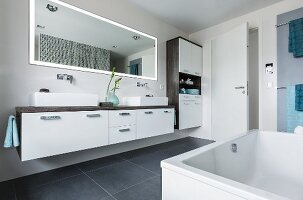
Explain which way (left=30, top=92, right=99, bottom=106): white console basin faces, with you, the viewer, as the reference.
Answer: facing the viewer and to the right of the viewer

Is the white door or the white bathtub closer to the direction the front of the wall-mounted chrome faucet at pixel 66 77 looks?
the white bathtub

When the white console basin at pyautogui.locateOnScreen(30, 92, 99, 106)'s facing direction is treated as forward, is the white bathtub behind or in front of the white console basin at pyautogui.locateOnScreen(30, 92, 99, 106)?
in front

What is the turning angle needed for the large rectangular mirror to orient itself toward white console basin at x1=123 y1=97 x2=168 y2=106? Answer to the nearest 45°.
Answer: approximately 45° to its left

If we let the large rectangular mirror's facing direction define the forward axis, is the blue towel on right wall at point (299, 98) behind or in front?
in front

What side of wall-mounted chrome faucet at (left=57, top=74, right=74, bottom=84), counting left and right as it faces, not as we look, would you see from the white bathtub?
front

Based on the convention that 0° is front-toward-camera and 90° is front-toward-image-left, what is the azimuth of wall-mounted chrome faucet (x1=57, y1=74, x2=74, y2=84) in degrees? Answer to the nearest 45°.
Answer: approximately 315°

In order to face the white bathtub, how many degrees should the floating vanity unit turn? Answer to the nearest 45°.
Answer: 0° — it already faces it

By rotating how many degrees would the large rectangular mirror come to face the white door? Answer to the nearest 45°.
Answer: approximately 45° to its left
